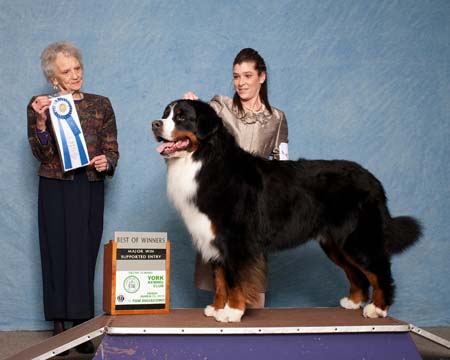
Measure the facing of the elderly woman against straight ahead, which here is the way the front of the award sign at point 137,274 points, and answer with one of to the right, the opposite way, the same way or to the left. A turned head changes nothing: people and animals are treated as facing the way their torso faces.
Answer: the same way

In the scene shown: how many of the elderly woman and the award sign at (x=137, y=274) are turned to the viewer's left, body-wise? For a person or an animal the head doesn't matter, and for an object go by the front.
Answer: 0

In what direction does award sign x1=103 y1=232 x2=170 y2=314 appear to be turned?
toward the camera

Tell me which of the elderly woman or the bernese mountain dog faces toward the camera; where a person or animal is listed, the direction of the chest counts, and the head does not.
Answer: the elderly woman

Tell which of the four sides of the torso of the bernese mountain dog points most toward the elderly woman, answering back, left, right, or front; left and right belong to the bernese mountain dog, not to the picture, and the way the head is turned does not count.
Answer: front

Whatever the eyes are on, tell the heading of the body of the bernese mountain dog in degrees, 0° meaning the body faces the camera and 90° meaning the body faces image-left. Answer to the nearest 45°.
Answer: approximately 90°

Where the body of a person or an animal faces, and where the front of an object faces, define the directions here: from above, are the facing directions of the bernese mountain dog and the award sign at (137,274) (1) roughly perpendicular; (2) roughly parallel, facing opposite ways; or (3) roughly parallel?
roughly perpendicular

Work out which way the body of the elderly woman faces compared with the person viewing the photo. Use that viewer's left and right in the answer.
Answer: facing the viewer

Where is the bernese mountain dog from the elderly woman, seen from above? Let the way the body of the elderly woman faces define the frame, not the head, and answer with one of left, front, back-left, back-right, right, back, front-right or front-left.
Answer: front-left

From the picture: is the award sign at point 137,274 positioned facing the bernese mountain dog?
no

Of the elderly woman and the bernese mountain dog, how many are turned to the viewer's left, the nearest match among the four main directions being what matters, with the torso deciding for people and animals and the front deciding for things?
1

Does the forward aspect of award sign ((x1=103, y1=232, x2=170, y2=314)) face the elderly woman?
no

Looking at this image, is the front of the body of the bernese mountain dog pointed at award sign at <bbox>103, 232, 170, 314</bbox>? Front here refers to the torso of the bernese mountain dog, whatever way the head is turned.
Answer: yes

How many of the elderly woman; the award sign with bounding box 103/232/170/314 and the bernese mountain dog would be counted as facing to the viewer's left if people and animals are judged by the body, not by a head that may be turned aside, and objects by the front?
1
